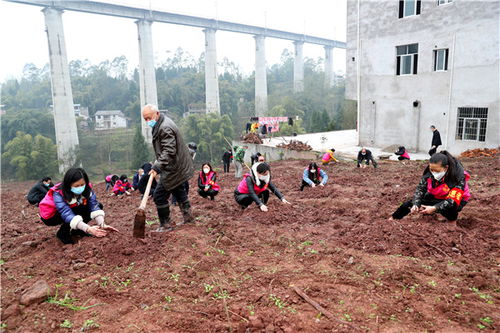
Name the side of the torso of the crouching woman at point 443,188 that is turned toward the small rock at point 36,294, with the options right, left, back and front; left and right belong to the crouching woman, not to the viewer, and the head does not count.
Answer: front

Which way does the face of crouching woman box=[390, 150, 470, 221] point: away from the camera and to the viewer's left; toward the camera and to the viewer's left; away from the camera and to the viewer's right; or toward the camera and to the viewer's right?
toward the camera and to the viewer's left

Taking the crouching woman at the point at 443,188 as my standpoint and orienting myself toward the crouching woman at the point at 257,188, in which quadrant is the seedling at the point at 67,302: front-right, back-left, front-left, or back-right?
front-left

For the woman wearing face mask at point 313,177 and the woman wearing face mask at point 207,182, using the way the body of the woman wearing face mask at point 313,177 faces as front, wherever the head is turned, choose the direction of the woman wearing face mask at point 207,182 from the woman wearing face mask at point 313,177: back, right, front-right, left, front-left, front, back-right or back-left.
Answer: front-right

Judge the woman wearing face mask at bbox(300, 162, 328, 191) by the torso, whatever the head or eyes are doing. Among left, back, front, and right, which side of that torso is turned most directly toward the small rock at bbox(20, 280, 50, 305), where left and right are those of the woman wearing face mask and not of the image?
front

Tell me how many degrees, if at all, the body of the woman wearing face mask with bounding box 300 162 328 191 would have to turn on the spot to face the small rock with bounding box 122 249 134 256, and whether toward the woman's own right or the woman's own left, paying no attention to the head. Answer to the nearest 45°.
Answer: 0° — they already face it

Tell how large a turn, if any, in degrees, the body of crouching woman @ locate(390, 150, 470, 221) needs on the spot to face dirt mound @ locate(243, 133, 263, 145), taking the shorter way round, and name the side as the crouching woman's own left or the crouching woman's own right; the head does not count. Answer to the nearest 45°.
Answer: approximately 90° to the crouching woman's own right

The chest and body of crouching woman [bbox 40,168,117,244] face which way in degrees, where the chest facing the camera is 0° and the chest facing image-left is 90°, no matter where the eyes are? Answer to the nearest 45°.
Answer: approximately 315°

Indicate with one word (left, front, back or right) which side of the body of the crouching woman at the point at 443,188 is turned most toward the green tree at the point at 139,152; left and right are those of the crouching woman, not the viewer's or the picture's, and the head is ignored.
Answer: right

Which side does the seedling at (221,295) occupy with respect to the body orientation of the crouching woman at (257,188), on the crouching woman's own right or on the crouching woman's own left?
on the crouching woman's own right

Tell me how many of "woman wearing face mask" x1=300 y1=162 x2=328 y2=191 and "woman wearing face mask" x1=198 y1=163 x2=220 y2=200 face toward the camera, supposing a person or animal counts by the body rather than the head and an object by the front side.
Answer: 2

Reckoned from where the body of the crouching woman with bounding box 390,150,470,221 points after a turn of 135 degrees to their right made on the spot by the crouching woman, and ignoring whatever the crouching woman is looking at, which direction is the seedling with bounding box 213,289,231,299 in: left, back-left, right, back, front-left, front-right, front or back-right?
back-left

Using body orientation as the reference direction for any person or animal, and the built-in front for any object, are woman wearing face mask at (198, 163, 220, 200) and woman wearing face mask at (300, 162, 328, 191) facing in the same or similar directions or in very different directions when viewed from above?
same or similar directions

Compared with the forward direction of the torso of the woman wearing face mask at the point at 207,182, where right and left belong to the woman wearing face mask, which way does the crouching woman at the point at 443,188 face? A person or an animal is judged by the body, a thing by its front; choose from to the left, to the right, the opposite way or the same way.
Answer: to the right

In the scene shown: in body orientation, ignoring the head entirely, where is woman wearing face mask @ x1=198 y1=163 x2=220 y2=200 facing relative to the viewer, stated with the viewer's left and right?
facing the viewer

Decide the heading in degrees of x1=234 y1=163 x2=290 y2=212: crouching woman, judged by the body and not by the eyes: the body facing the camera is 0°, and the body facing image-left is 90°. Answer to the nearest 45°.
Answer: approximately 315°

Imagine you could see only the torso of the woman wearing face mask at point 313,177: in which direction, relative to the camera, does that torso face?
toward the camera

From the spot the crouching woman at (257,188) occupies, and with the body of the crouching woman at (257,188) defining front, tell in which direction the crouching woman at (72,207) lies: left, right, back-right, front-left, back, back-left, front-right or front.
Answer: right

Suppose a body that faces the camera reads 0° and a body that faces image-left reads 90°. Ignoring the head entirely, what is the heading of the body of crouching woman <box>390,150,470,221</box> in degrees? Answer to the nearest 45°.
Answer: approximately 45°

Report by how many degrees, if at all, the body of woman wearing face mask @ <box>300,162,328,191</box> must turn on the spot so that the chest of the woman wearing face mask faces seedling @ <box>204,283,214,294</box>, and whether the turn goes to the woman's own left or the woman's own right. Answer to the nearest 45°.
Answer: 0° — they already face it

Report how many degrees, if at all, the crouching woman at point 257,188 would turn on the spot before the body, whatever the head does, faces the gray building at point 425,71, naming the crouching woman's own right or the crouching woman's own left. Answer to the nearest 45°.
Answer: approximately 90° to the crouching woman's own left

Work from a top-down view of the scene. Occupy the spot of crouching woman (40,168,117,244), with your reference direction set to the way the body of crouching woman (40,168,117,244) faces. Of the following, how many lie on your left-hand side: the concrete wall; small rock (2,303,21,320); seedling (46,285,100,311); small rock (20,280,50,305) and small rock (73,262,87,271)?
1
